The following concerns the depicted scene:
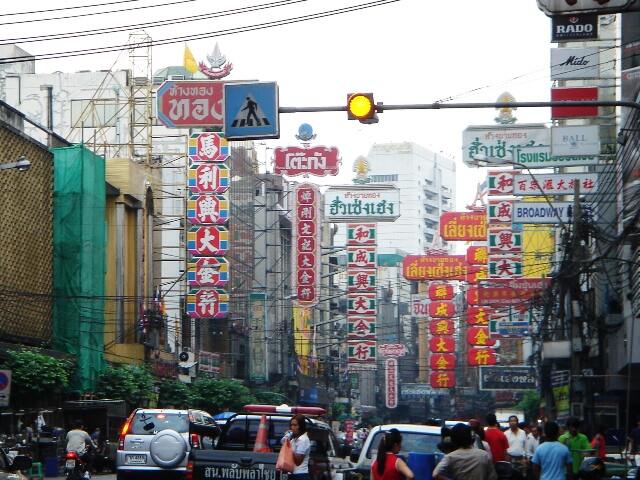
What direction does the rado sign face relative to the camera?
toward the camera

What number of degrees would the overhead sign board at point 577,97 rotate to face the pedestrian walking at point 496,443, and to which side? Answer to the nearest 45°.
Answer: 0° — it already faces them

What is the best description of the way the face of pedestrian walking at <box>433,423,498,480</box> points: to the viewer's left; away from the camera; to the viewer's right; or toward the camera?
away from the camera

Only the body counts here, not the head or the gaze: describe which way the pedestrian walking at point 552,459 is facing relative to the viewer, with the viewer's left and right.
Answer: facing away from the viewer

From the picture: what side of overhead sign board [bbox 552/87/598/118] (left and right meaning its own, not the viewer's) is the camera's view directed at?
front

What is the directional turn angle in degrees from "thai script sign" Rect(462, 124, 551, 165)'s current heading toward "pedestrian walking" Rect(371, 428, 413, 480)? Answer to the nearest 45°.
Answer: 0° — it already faces them

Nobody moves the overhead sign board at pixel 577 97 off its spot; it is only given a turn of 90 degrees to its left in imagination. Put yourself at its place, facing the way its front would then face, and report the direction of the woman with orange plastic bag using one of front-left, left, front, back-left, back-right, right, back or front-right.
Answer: right

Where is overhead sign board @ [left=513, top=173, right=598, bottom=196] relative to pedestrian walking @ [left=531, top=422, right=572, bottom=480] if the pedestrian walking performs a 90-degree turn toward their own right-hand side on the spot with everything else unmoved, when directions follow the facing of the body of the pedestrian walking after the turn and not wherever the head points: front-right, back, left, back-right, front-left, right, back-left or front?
left

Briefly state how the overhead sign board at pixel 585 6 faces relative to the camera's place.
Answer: facing the viewer
